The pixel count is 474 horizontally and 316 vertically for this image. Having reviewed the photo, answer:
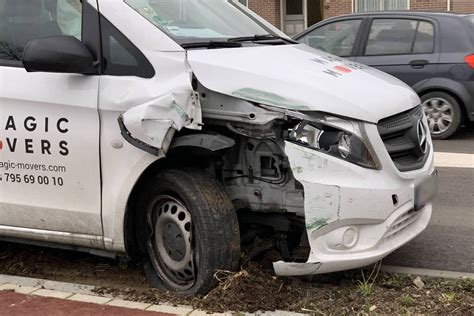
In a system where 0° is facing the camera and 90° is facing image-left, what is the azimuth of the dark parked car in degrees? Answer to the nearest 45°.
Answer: approximately 90°

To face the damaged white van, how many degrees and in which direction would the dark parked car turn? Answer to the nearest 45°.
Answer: approximately 90° to its left

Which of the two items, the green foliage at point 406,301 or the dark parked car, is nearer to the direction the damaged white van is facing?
the green foliage

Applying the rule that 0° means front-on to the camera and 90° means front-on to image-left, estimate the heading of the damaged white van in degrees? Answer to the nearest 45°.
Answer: approximately 315°

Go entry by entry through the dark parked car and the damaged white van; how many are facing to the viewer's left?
1

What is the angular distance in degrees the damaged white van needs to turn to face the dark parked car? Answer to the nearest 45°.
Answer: approximately 90° to its left

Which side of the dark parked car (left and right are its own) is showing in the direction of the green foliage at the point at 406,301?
left
